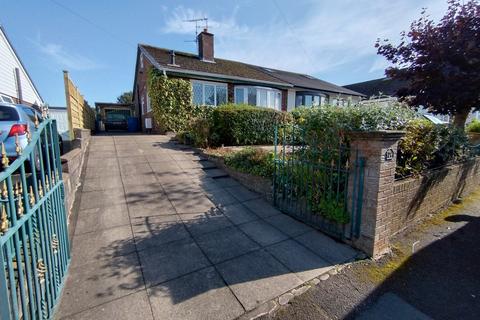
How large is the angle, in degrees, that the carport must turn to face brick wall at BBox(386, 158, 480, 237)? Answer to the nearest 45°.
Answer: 0° — it already faces it

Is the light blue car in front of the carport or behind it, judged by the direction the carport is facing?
in front

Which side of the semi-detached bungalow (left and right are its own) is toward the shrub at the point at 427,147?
front

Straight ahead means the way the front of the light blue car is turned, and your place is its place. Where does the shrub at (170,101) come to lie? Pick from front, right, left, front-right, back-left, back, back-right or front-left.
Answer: front

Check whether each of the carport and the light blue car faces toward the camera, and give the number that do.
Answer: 1

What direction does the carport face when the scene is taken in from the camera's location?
facing the viewer

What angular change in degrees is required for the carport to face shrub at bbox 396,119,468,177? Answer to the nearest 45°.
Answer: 0° — it already faces it

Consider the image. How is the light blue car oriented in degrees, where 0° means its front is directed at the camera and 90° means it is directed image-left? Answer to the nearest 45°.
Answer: approximately 225°

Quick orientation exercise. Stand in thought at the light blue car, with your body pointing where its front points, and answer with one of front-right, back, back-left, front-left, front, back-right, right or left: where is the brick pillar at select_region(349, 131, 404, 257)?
right

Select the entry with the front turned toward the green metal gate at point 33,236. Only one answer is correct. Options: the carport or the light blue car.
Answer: the carport

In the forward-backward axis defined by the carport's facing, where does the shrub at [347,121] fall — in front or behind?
in front

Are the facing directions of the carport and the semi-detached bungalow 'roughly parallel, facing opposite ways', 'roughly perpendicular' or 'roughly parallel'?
roughly parallel

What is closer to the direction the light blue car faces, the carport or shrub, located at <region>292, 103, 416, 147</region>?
the carport

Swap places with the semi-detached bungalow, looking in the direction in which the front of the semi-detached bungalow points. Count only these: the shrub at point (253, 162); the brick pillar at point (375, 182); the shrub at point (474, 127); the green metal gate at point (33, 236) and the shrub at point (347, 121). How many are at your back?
0

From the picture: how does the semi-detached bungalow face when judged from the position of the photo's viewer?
facing the viewer and to the right of the viewer

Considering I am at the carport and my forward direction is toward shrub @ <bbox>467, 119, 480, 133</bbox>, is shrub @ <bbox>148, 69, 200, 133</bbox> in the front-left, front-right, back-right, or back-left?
front-right

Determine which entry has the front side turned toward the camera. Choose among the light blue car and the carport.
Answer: the carport

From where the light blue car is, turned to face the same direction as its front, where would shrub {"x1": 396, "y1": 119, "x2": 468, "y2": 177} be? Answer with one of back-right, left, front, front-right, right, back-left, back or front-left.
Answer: right

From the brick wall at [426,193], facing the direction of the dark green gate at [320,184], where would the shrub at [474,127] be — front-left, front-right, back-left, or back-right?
back-right

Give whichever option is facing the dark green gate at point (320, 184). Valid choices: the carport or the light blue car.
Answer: the carport
